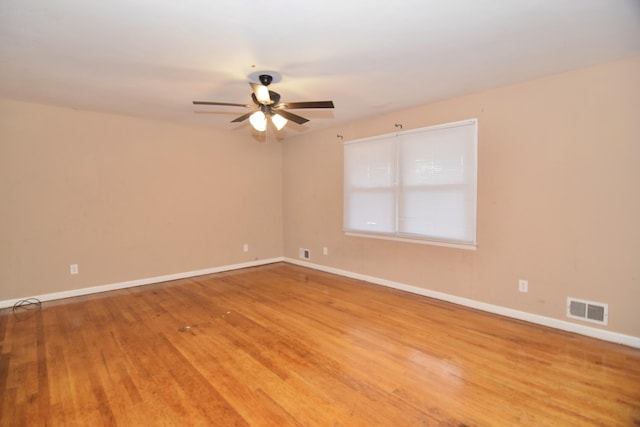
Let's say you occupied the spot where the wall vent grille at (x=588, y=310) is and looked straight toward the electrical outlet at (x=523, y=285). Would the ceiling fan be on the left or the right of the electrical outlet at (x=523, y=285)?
left

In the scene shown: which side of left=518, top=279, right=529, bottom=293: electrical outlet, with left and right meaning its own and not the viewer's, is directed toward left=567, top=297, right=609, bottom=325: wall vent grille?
left

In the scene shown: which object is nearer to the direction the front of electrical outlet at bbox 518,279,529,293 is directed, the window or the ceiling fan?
the ceiling fan

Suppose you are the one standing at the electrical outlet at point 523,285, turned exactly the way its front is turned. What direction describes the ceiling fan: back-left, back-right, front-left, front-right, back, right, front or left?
front-right

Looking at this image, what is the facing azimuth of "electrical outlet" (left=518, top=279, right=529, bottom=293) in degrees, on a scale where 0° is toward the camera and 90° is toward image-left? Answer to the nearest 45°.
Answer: approximately 0°

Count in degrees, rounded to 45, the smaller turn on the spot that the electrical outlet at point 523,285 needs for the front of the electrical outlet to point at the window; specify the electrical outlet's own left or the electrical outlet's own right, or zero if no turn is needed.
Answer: approximately 90° to the electrical outlet's own right
